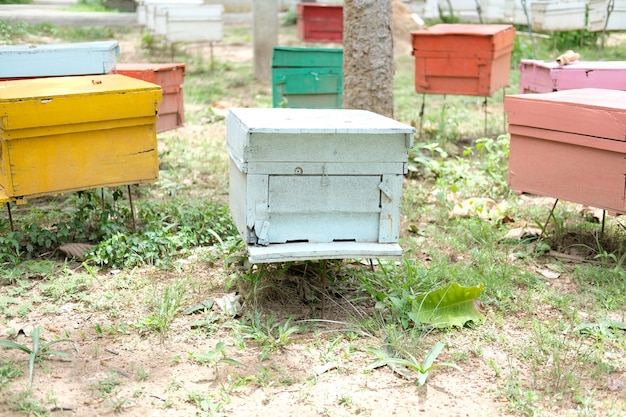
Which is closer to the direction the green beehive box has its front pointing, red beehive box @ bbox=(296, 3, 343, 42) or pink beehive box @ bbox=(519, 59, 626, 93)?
the pink beehive box

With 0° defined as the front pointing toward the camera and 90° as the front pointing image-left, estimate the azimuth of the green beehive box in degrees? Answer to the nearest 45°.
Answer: approximately 0°

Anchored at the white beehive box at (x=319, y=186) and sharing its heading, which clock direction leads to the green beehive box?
The green beehive box is roughly at 6 o'clock from the white beehive box.

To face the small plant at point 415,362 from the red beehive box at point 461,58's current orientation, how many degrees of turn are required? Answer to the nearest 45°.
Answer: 0° — it already faces it

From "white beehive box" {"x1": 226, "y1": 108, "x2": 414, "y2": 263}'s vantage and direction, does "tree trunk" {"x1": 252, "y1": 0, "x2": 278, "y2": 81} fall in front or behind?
behind

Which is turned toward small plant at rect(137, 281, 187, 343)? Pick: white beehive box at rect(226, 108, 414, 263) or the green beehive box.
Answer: the green beehive box

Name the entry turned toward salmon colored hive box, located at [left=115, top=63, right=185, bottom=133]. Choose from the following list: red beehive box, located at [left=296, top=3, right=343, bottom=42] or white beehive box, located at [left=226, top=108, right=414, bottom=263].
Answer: the red beehive box

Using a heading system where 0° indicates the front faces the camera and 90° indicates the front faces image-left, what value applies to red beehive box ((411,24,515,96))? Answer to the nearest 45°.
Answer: approximately 0°

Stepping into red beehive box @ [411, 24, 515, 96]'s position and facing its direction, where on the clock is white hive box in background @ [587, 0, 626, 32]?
The white hive box in background is roughly at 7 o'clock from the red beehive box.

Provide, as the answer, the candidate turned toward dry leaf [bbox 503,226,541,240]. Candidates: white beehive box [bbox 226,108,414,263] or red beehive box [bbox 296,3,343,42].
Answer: the red beehive box
